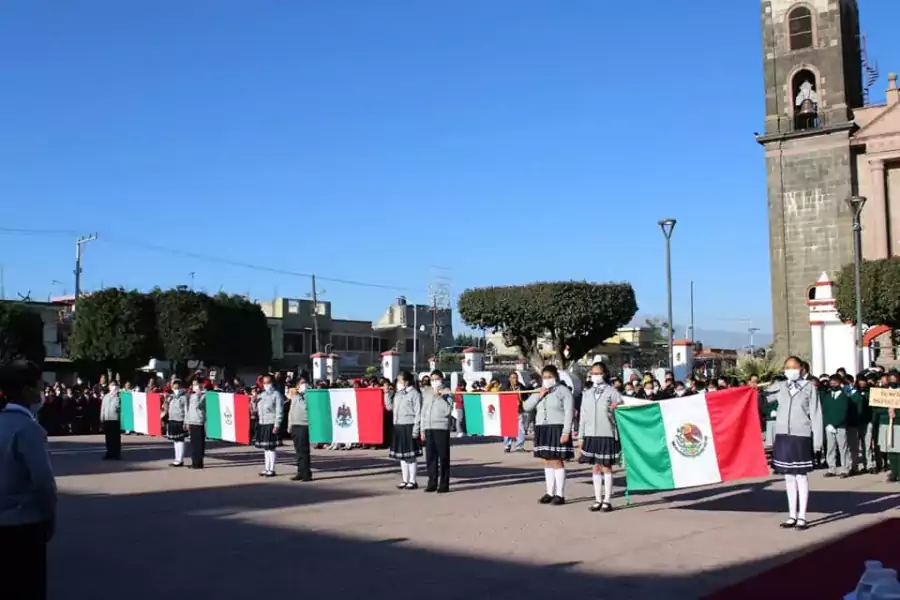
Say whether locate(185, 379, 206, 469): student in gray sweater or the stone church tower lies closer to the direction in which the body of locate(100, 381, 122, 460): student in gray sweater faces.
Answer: the student in gray sweater

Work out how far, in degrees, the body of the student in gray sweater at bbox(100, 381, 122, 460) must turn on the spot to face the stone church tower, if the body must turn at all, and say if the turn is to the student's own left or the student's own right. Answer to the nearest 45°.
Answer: approximately 90° to the student's own left

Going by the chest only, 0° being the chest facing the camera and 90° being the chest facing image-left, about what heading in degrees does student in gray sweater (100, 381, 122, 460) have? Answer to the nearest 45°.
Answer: approximately 315°
